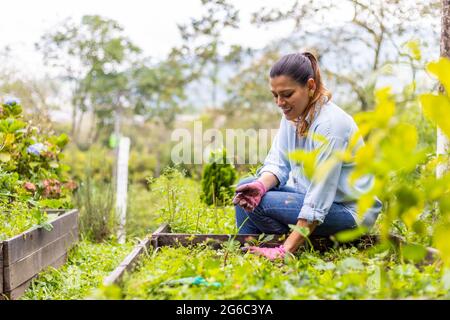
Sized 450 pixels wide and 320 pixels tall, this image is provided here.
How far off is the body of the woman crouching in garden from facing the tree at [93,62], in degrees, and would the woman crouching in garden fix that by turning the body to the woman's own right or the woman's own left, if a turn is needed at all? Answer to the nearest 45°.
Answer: approximately 90° to the woman's own right

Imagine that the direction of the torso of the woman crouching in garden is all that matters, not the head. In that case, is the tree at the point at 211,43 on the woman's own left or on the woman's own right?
on the woman's own right

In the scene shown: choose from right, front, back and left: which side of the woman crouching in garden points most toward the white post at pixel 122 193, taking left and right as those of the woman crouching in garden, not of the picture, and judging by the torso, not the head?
right

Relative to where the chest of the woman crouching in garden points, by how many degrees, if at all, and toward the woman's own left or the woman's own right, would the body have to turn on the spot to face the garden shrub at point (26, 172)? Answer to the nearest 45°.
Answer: approximately 90° to the woman's own right

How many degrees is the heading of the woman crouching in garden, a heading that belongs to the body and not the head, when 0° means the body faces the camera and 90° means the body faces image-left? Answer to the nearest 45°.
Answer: approximately 45°

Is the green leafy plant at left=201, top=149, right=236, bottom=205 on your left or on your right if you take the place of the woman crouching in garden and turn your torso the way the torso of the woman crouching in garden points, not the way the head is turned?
on your right
